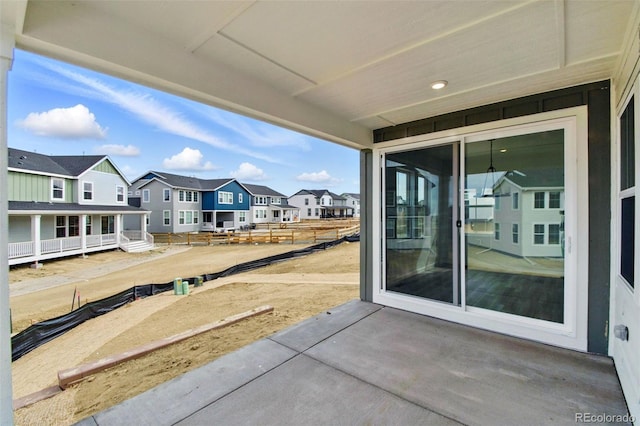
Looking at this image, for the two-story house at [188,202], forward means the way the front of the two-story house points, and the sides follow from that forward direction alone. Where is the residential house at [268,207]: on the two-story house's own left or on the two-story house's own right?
on the two-story house's own left

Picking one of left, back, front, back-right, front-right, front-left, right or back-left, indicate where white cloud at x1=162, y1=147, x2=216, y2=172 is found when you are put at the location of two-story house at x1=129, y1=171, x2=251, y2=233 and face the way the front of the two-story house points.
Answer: back-left

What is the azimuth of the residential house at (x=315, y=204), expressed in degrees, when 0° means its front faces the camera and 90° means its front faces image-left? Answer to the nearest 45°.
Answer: approximately 315°

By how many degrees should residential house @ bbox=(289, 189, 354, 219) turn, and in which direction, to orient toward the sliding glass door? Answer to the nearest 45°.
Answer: approximately 45° to its right

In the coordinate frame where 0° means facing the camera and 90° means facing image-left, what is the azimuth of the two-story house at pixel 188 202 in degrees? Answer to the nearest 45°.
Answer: approximately 315°

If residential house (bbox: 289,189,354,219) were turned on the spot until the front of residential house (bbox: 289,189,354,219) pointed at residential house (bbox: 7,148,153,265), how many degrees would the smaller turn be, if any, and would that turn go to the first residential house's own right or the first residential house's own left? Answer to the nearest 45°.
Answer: approximately 45° to the first residential house's own right

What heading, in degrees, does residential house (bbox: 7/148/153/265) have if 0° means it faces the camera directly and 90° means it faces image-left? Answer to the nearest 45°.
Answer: approximately 315°
